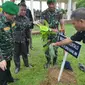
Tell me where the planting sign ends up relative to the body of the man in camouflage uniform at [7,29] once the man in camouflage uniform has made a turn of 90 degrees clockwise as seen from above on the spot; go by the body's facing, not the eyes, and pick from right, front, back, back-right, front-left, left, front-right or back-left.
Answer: back-left

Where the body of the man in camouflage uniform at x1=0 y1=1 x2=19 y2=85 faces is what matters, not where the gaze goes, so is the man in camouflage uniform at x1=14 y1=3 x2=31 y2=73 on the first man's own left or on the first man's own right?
on the first man's own left

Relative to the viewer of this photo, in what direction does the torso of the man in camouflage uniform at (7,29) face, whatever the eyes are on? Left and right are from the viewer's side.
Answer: facing the viewer and to the right of the viewer
